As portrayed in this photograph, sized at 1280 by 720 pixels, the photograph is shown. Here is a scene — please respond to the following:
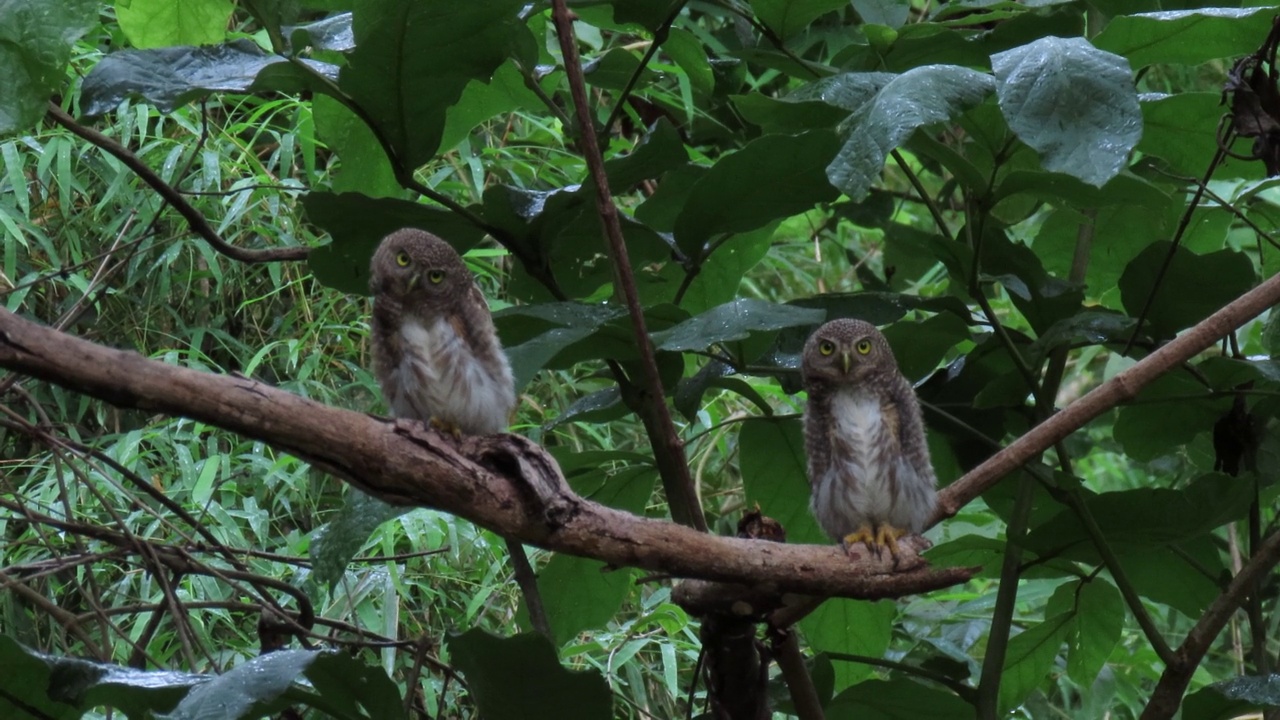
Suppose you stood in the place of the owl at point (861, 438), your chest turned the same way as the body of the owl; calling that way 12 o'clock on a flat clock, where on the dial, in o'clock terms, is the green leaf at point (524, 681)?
The green leaf is roughly at 1 o'clock from the owl.

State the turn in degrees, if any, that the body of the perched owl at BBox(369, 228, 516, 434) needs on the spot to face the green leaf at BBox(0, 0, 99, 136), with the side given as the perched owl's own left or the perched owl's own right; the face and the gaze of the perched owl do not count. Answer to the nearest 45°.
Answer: approximately 45° to the perched owl's own right

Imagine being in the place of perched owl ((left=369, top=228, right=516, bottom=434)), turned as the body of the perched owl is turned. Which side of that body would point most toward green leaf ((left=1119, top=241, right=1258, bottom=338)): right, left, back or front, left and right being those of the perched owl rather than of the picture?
left

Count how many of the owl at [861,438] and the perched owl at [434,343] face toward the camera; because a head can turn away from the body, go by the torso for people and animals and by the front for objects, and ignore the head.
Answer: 2

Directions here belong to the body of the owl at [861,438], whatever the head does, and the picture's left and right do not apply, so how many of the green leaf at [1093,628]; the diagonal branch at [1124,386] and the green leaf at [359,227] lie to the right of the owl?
1

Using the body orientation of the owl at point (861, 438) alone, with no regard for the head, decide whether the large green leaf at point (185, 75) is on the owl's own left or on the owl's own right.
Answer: on the owl's own right

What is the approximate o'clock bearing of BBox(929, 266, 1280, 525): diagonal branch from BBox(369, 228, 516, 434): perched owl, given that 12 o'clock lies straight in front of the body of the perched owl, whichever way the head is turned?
The diagonal branch is roughly at 10 o'clock from the perched owl.
